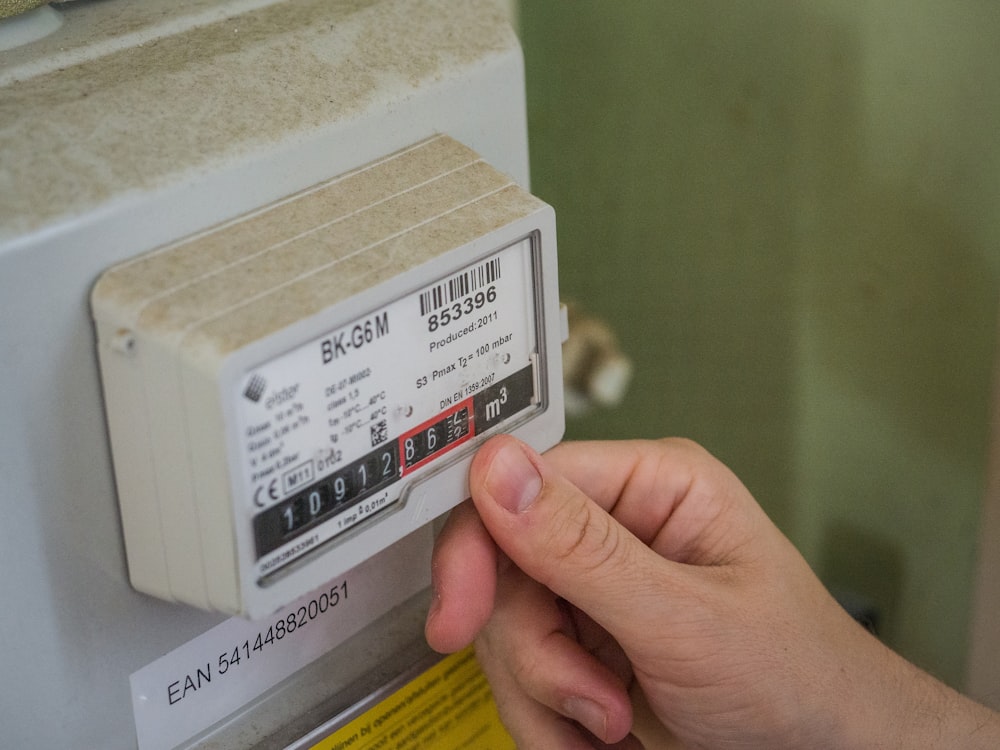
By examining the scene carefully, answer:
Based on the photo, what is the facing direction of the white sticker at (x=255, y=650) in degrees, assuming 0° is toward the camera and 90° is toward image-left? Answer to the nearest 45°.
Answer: approximately 315°

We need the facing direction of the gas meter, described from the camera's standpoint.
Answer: facing the viewer and to the right of the viewer
